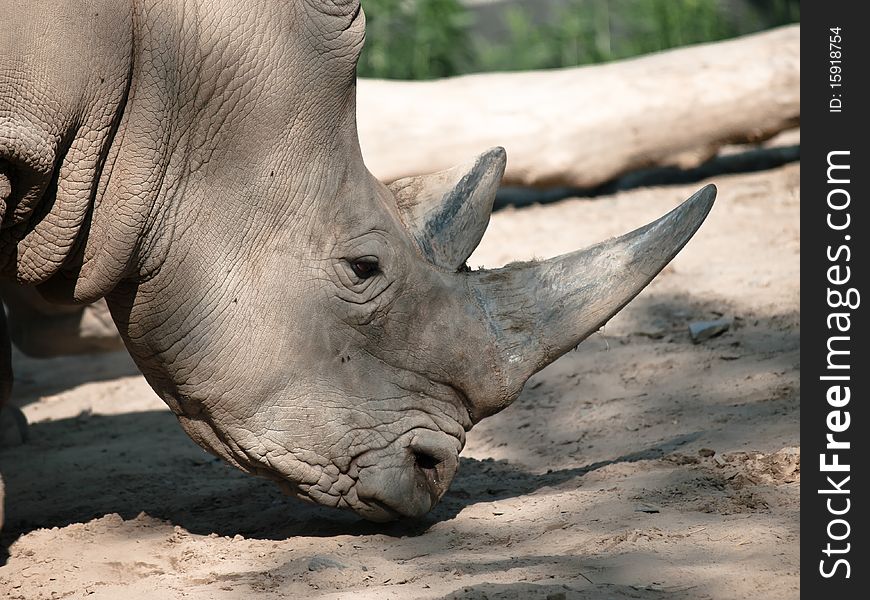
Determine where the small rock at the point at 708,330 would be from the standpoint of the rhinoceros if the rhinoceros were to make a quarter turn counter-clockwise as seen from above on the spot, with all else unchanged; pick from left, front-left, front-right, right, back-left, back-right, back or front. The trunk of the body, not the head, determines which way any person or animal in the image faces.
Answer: front-right

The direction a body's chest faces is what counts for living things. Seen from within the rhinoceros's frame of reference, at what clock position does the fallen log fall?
The fallen log is roughly at 10 o'clock from the rhinoceros.

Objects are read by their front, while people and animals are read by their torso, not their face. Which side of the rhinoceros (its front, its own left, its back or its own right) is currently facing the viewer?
right
